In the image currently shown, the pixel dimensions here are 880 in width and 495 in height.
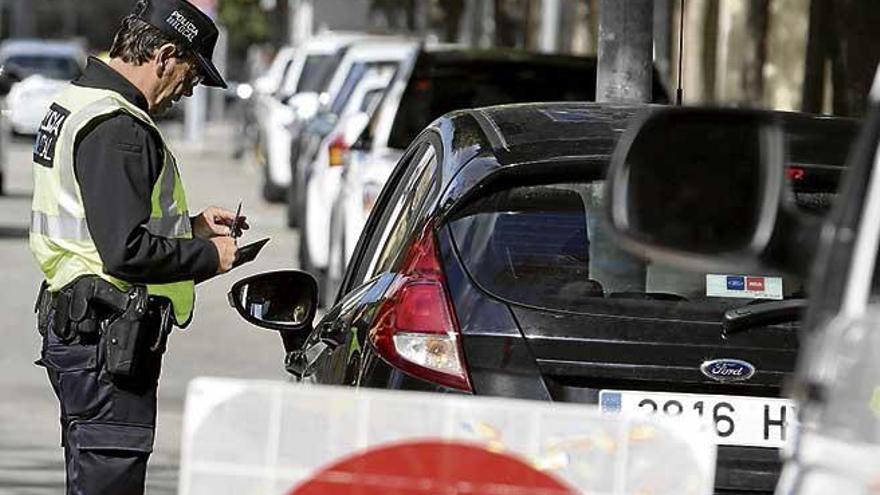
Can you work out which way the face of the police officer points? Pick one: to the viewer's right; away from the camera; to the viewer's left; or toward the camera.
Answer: to the viewer's right

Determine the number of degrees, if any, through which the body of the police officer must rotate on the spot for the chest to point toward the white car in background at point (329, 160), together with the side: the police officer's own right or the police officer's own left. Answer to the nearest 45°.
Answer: approximately 90° to the police officer's own left

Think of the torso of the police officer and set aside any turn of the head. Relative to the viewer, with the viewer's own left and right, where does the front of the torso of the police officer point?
facing to the right of the viewer

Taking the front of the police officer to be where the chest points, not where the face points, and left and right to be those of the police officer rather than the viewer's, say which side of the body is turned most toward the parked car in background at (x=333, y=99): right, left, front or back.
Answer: left

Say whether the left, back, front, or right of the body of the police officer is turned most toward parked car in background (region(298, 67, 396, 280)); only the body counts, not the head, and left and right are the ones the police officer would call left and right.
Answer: left

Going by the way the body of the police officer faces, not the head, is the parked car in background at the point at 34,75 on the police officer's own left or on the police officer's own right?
on the police officer's own left

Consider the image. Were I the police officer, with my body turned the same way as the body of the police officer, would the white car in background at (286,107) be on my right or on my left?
on my left
